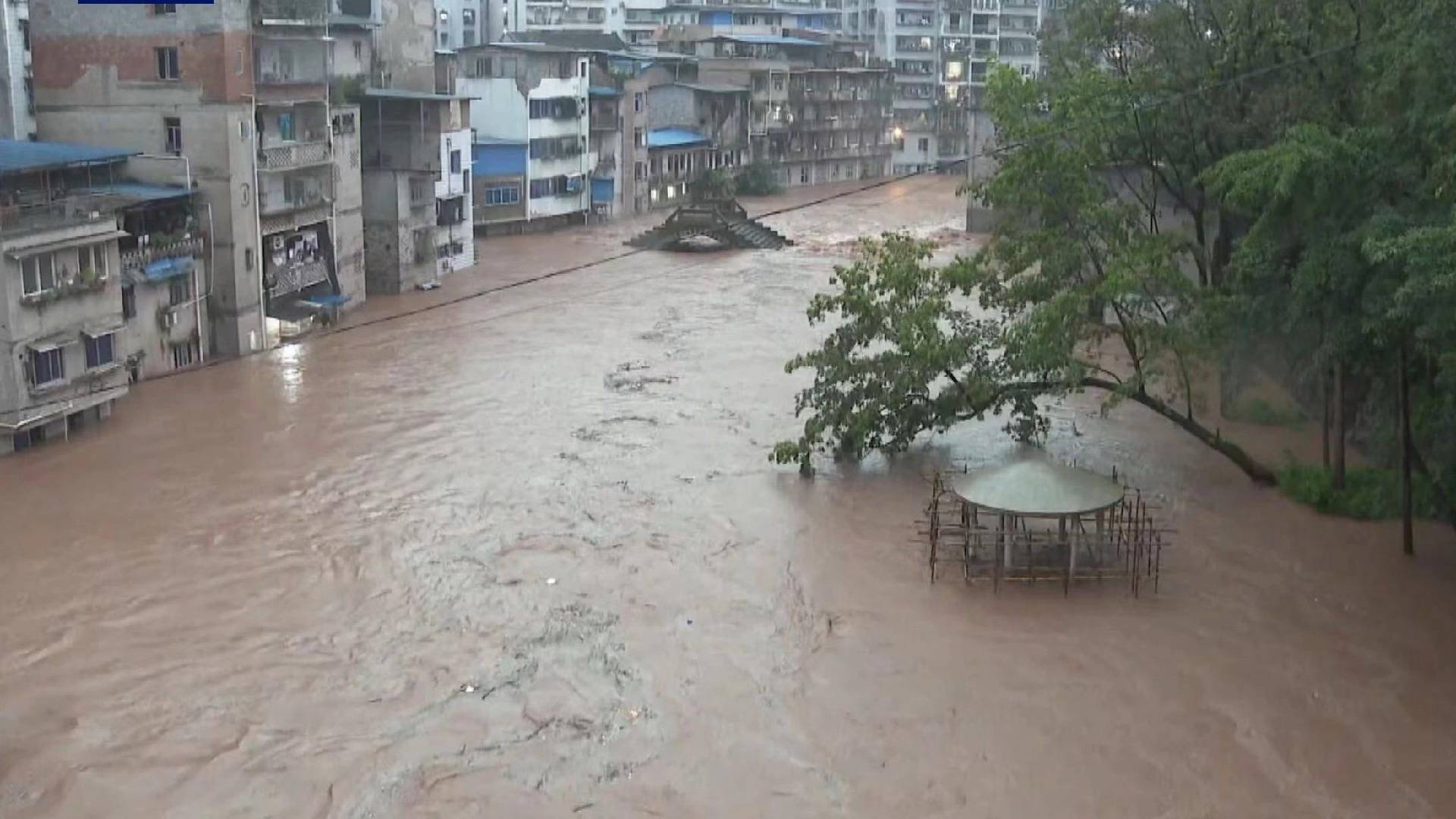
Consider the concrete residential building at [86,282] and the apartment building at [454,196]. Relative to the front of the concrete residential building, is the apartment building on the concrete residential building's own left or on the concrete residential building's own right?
on the concrete residential building's own left

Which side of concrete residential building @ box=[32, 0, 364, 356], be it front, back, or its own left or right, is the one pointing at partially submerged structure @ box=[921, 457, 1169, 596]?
front

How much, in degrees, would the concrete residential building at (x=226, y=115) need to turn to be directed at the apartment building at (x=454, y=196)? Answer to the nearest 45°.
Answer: approximately 90° to its left

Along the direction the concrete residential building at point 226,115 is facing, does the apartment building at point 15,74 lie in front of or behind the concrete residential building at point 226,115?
behind

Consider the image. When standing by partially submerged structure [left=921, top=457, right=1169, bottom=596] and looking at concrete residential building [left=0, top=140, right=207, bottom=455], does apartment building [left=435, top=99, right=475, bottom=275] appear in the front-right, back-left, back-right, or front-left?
front-right

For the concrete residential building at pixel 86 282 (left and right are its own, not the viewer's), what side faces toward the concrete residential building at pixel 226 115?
left

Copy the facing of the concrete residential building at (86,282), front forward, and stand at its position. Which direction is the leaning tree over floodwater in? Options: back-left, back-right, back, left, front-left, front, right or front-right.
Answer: front

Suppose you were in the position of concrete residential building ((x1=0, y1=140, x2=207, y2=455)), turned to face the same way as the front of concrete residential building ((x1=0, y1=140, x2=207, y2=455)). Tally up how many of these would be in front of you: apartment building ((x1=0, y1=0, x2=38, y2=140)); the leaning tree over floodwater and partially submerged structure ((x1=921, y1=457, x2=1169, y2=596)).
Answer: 2

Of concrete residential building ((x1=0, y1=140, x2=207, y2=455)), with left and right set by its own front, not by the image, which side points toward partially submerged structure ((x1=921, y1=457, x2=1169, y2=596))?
front

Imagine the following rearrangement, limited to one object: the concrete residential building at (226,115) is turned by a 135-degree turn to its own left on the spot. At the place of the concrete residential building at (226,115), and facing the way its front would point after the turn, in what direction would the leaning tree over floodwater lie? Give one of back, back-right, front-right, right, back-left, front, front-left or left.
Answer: back-right

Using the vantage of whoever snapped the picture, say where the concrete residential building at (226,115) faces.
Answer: facing the viewer and to the right of the viewer

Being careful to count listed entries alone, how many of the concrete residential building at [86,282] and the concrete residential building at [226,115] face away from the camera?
0

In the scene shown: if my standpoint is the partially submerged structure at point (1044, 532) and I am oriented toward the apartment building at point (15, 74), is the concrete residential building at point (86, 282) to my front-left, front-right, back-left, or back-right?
front-left

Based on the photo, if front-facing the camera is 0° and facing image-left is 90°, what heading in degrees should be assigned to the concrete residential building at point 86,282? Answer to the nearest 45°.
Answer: approximately 315°

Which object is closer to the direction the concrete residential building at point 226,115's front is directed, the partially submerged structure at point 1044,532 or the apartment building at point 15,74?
the partially submerged structure

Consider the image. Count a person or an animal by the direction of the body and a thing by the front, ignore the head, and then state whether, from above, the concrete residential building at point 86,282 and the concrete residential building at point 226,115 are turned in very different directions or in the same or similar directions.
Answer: same or similar directions
